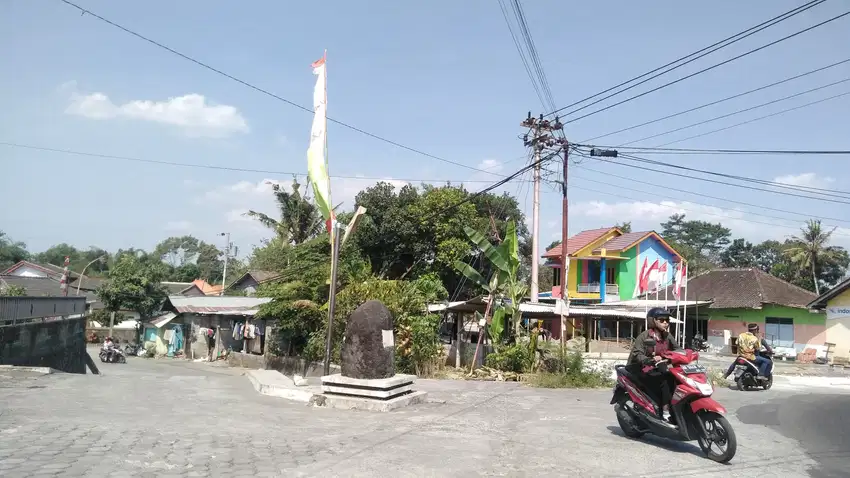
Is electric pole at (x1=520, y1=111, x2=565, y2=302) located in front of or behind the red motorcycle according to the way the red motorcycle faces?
behind

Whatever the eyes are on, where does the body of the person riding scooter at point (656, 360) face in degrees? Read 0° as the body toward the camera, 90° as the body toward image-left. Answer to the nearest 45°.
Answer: approximately 315°

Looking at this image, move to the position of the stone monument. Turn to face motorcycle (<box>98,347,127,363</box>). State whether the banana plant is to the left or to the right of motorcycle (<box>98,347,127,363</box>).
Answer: right

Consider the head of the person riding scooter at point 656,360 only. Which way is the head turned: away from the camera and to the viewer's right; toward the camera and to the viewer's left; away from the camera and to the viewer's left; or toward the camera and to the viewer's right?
toward the camera and to the viewer's right

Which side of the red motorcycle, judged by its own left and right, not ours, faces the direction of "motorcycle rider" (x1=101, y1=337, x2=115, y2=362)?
back

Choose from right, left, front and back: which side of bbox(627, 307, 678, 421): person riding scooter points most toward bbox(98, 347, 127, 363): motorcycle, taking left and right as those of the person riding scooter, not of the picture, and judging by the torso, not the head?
back

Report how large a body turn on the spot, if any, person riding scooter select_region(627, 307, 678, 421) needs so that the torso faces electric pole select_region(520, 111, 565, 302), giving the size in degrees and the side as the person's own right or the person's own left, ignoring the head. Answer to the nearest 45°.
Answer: approximately 135° to the person's own left

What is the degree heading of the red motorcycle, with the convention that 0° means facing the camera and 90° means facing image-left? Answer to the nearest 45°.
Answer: approximately 315°

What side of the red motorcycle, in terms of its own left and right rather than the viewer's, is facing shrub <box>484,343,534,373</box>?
back

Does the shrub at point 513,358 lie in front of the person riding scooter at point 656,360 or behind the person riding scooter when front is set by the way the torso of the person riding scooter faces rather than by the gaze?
behind

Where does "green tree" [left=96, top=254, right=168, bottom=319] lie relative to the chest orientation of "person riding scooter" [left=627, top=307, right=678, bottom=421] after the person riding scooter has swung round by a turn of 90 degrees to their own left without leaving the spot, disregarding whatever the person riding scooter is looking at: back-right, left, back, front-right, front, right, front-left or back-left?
left

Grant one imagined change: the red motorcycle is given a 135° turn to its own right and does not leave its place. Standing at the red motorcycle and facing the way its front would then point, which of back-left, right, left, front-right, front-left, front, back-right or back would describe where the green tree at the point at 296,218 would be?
front-right

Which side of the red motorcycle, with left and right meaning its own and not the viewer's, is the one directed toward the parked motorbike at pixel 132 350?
back

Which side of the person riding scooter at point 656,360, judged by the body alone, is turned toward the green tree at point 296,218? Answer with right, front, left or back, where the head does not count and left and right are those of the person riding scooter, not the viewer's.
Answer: back

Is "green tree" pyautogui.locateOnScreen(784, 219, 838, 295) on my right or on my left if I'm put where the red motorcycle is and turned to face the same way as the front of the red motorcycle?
on my left
